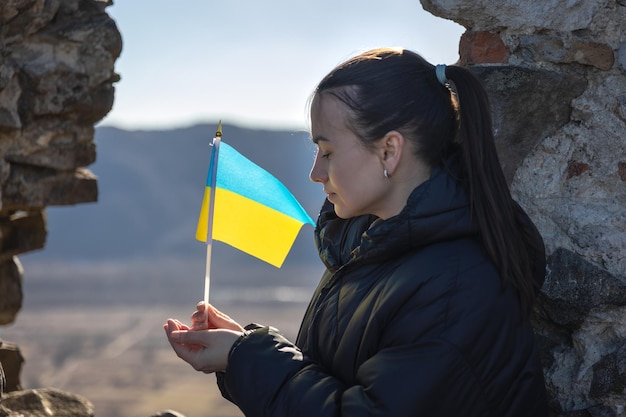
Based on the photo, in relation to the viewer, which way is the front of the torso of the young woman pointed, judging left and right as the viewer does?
facing to the left of the viewer

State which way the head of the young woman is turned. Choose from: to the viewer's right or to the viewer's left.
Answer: to the viewer's left
